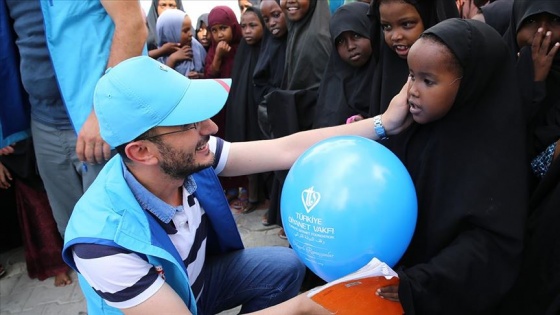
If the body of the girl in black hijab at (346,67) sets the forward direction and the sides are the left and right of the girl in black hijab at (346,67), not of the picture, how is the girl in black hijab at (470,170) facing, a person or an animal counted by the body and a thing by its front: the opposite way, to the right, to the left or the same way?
to the right

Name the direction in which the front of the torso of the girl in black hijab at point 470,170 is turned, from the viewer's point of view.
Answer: to the viewer's left

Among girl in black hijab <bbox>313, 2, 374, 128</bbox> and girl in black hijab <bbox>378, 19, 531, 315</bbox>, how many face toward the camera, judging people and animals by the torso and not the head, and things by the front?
1

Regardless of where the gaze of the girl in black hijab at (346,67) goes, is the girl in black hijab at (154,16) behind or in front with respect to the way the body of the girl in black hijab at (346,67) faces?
behind

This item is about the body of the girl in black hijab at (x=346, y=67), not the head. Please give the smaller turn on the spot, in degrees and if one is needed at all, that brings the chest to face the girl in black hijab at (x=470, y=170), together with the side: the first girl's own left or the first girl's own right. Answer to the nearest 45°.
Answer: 0° — they already face them

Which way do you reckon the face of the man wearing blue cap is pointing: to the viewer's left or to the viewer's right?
to the viewer's right

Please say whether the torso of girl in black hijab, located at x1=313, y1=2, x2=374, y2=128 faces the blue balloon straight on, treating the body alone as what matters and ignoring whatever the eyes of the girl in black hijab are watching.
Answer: yes

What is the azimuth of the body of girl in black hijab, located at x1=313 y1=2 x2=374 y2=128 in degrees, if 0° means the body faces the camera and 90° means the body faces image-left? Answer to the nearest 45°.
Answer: approximately 0°
